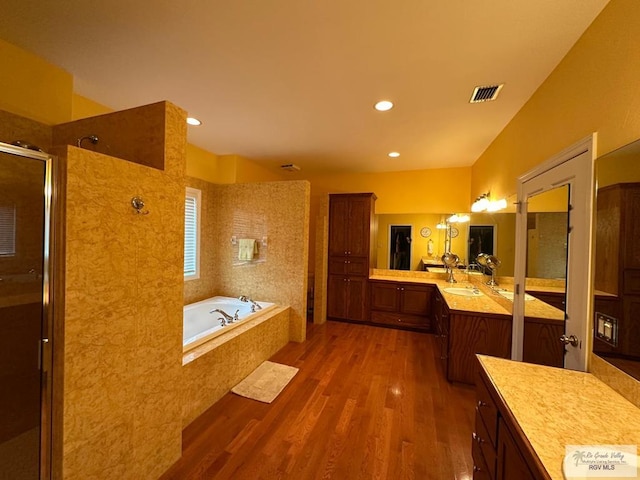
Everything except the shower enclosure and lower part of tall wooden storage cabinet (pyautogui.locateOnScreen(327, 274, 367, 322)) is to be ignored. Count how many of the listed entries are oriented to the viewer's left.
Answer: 0

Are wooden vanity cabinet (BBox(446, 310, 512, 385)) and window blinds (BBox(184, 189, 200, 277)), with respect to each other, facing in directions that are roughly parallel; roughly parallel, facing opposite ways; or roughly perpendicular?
roughly parallel, facing opposite ways

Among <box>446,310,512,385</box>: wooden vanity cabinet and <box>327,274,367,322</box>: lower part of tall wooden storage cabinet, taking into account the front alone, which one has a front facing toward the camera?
<box>327,274,367,322</box>: lower part of tall wooden storage cabinet

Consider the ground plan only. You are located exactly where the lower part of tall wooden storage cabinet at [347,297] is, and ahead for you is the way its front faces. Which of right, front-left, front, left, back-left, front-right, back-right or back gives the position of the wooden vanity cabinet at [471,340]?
front-left

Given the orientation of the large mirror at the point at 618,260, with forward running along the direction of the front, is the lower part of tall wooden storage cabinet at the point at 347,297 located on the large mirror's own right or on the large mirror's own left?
on the large mirror's own right

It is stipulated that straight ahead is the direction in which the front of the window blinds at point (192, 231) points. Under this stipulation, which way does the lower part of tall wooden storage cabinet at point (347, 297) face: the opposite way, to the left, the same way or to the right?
to the right

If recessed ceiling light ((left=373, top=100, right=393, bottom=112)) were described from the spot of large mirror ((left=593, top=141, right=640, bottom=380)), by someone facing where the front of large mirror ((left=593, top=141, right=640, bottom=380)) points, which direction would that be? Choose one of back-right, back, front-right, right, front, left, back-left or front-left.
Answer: front-right

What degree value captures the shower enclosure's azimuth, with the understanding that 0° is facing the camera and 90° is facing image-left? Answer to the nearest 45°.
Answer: approximately 315°

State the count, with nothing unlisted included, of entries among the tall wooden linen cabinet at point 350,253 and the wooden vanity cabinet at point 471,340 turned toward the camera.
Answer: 1

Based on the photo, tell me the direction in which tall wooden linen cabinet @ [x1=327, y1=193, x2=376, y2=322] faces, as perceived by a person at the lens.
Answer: facing the viewer

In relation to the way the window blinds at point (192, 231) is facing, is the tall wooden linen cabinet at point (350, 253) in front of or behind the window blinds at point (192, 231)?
in front

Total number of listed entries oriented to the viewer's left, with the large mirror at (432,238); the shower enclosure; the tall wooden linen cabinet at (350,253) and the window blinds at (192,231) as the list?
0

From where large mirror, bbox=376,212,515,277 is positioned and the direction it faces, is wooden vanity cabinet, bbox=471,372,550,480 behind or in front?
in front

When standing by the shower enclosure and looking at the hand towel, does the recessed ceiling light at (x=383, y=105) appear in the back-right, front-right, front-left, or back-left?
front-right

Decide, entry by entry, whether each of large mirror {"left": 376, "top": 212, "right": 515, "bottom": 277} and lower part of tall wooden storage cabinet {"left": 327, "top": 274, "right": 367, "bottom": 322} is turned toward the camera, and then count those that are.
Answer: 2

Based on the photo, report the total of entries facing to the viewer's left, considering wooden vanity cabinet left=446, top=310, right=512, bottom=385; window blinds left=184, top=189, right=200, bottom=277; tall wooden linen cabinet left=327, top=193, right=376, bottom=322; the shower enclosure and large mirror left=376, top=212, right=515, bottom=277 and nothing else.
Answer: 1

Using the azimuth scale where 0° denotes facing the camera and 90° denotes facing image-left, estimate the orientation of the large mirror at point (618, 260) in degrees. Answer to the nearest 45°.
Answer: approximately 45°

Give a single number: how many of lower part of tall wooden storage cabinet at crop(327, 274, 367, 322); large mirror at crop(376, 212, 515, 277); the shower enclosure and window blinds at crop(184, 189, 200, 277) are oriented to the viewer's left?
0

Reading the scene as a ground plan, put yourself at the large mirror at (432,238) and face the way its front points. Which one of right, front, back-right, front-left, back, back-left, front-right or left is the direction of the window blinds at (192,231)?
front-right
